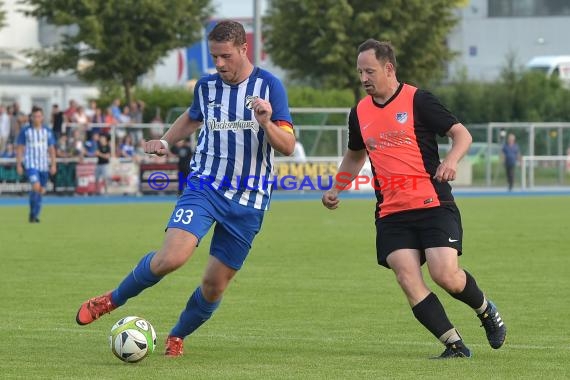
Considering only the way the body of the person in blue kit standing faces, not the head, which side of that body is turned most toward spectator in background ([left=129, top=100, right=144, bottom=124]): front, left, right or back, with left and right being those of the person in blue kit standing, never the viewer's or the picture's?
back

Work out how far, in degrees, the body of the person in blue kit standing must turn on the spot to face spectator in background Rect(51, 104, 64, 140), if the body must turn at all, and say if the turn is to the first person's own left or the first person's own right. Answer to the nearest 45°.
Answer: approximately 180°

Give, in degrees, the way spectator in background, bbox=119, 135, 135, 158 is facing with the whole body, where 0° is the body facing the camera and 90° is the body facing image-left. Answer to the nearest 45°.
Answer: approximately 0°

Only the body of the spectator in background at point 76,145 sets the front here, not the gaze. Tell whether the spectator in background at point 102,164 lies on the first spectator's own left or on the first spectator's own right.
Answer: on the first spectator's own left

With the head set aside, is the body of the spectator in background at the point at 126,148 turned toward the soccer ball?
yes

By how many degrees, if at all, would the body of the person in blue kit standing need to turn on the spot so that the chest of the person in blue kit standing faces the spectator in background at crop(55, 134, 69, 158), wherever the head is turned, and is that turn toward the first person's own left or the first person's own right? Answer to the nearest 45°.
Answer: approximately 180°

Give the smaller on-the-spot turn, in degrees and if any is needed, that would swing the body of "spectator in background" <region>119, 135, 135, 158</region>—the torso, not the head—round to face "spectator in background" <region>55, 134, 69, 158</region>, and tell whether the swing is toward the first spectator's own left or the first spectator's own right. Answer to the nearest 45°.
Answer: approximately 45° to the first spectator's own right

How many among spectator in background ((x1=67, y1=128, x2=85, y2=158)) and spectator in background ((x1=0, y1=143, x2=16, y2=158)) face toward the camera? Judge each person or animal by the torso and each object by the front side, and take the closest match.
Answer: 2

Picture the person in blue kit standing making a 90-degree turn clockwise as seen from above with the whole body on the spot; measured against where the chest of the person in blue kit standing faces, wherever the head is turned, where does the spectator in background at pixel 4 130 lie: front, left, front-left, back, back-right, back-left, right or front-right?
right

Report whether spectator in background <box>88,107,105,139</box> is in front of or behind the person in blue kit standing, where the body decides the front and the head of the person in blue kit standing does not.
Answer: behind
